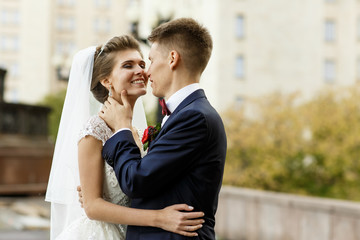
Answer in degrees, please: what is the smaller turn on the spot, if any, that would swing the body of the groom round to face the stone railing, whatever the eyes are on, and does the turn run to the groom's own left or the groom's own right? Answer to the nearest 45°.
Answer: approximately 90° to the groom's own right

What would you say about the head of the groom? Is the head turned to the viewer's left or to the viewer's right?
to the viewer's left

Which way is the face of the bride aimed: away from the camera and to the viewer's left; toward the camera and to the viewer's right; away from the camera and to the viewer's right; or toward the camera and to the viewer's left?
toward the camera and to the viewer's right

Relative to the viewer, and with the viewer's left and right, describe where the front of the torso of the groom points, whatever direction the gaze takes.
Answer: facing to the left of the viewer
